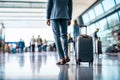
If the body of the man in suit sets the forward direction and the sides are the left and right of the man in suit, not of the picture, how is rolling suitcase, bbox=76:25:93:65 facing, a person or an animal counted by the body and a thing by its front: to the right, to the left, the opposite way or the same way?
the opposite way

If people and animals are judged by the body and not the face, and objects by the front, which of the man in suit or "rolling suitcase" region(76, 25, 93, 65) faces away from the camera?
the man in suit

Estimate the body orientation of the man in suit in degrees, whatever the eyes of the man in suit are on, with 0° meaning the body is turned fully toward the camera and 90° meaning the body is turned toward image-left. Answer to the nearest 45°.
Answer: approximately 180°

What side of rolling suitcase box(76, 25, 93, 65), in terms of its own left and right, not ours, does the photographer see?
front

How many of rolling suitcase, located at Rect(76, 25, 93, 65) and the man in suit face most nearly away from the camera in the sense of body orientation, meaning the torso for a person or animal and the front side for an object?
1
